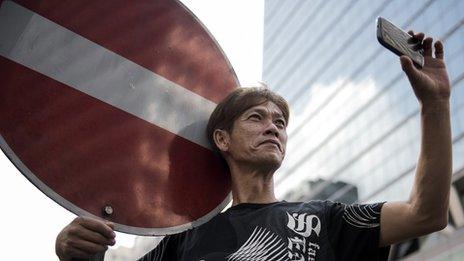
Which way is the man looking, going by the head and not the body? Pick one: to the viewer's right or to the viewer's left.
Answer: to the viewer's right

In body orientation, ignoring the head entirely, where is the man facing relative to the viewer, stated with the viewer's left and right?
facing the viewer and to the right of the viewer

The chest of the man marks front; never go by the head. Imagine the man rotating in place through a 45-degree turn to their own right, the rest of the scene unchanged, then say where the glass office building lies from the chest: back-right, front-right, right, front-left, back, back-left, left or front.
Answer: back
